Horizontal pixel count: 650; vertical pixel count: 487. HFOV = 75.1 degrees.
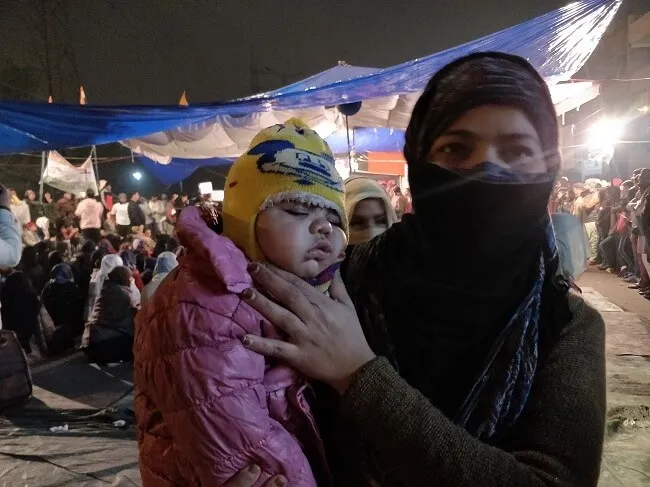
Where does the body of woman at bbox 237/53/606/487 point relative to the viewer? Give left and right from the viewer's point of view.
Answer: facing the viewer

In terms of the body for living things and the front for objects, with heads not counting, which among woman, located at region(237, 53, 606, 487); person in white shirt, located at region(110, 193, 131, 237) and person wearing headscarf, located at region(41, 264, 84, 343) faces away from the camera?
the person wearing headscarf

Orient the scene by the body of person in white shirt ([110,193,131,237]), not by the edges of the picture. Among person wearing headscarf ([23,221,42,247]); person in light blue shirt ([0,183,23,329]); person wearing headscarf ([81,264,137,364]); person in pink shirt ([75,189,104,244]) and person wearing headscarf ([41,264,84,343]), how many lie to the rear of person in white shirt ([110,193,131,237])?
0

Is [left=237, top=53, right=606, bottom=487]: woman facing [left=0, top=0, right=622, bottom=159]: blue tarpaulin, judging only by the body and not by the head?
no

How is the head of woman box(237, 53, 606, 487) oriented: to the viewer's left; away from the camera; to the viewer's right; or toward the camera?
toward the camera

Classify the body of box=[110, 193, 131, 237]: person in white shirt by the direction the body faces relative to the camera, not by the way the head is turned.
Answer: toward the camera

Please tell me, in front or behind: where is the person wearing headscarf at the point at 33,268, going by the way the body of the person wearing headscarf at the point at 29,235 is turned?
behind

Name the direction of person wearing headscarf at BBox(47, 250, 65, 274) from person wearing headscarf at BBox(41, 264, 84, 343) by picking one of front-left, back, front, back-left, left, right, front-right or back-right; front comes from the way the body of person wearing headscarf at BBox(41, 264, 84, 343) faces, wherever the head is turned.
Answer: front

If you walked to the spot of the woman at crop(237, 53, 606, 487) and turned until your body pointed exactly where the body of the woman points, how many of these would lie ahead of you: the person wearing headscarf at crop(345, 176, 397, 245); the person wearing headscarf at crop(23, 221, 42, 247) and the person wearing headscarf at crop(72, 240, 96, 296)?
0

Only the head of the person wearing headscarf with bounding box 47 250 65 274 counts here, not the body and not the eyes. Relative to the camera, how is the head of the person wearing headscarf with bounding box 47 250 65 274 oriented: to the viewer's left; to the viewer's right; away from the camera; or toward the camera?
away from the camera

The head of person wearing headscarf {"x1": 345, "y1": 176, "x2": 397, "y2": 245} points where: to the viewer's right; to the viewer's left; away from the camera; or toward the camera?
toward the camera

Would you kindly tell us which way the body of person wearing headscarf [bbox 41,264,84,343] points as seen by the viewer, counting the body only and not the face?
away from the camera

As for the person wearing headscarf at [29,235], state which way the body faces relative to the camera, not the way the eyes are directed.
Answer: away from the camera

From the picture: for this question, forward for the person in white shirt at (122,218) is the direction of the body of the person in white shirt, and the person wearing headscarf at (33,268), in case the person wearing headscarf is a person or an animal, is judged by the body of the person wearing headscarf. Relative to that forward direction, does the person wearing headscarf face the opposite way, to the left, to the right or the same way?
the opposite way

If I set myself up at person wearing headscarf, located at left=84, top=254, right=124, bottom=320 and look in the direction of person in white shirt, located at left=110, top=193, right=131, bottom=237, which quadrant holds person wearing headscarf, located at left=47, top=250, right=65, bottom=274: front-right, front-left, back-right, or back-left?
front-left

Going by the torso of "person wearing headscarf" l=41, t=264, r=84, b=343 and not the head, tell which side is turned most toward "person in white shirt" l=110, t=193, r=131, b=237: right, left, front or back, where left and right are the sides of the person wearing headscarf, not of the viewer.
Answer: front

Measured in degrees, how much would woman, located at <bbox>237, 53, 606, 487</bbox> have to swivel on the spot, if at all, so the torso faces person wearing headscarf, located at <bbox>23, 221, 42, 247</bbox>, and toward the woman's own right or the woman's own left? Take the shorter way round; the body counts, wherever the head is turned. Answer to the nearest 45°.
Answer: approximately 135° to the woman's own right
